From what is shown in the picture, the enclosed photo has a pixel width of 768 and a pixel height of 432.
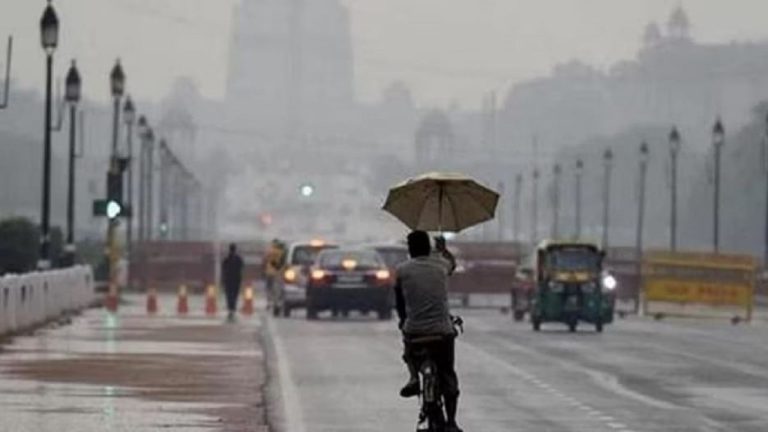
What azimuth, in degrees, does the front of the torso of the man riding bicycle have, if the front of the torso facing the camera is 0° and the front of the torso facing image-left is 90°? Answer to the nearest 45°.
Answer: approximately 180°
